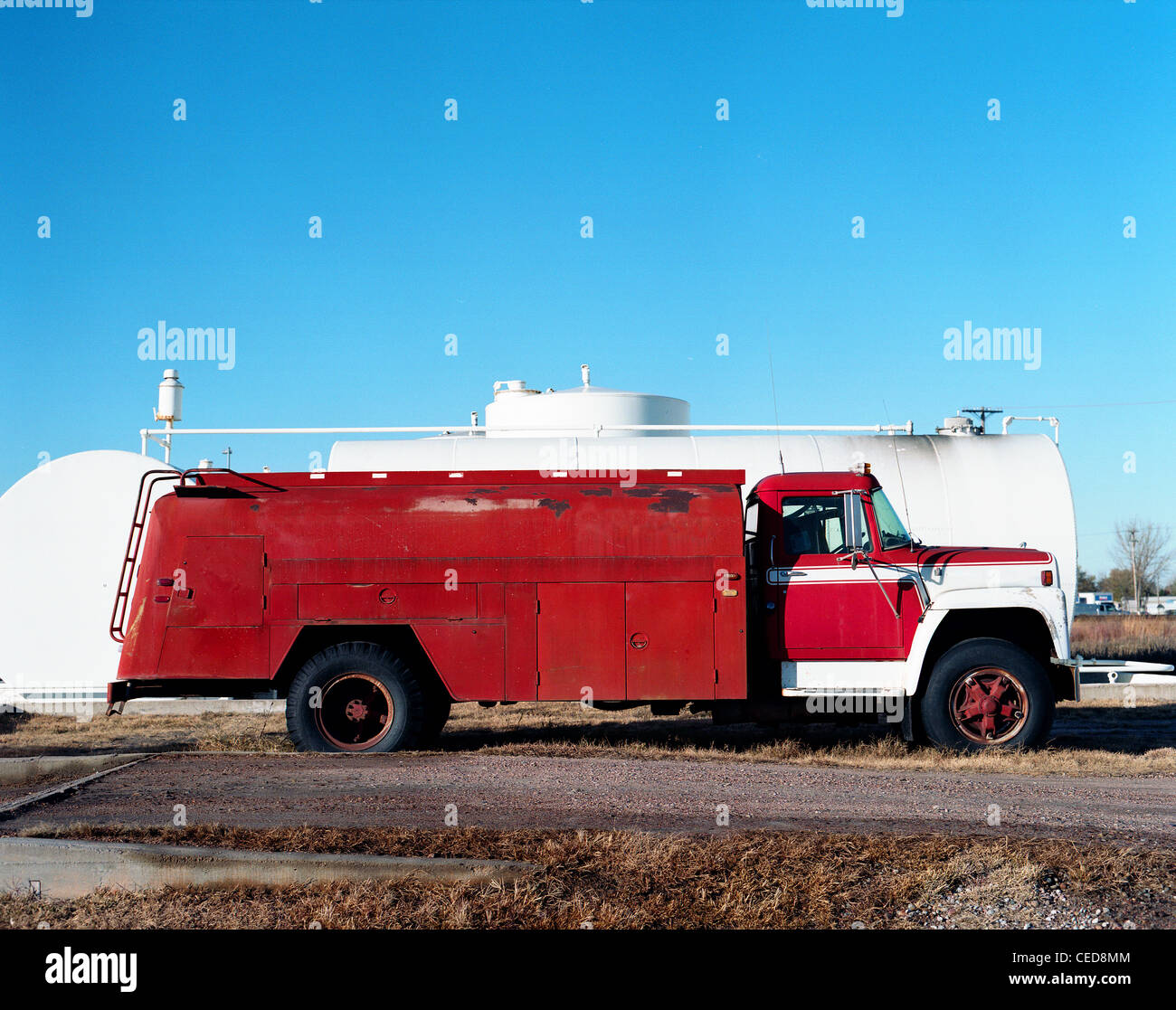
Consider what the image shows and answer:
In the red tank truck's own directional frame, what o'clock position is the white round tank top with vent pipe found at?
The white round tank top with vent pipe is roughly at 9 o'clock from the red tank truck.

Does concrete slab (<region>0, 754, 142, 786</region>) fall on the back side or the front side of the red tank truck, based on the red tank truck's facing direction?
on the back side

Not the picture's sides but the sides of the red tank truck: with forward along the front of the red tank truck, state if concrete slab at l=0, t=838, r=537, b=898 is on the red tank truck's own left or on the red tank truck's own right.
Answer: on the red tank truck's own right

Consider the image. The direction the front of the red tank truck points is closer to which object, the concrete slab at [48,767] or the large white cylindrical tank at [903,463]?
the large white cylindrical tank

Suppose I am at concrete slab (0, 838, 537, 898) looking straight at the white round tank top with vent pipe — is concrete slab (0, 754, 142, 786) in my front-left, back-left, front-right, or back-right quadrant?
front-left

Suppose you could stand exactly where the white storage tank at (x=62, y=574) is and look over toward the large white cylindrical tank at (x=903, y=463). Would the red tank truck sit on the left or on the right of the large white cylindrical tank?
right

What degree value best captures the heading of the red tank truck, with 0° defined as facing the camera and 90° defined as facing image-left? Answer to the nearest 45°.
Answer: approximately 270°

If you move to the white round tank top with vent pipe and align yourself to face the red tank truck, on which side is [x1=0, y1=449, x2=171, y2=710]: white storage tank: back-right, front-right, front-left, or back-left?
front-right
